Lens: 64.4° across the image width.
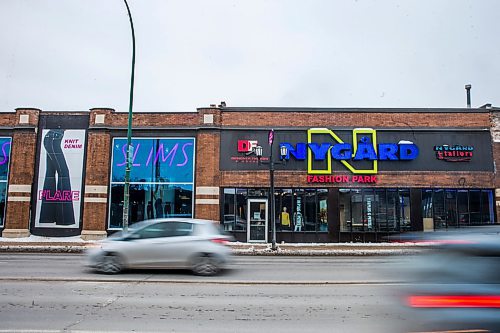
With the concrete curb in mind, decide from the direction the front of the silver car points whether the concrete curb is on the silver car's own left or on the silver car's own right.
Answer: on the silver car's own right

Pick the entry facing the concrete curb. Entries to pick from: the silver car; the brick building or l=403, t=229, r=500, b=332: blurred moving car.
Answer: the brick building

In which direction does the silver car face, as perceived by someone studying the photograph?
facing to the left of the viewer

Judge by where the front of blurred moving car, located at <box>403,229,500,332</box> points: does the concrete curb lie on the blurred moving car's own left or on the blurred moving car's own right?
on the blurred moving car's own left

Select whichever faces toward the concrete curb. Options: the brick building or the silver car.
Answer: the brick building

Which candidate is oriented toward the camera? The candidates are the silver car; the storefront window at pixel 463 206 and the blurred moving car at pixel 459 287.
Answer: the storefront window

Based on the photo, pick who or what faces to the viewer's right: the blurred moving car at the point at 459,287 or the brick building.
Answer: the blurred moving car

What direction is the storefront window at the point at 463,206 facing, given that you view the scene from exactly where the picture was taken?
facing the viewer

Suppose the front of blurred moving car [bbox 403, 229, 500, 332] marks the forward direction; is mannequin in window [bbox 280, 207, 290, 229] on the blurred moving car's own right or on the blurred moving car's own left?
on the blurred moving car's own left

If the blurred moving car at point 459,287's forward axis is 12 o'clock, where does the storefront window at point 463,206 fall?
The storefront window is roughly at 9 o'clock from the blurred moving car.

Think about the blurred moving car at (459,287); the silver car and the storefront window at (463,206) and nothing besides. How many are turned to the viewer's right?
1

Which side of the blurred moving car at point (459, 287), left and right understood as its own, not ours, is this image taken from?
right

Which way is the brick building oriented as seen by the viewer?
toward the camera

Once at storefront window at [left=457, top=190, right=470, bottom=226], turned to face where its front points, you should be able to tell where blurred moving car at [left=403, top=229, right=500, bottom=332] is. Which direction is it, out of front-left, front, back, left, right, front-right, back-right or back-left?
front

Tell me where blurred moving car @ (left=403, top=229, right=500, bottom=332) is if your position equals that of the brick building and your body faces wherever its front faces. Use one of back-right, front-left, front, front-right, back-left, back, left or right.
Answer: front
